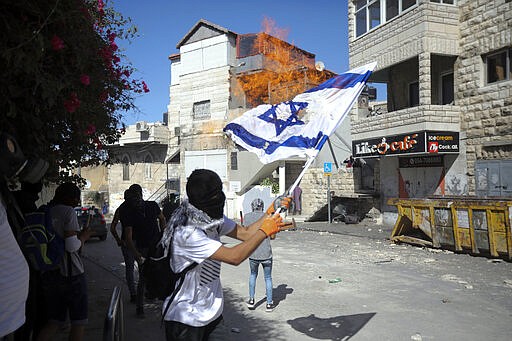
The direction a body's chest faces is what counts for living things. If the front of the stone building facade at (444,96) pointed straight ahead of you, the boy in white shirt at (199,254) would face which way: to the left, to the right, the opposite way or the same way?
the opposite way

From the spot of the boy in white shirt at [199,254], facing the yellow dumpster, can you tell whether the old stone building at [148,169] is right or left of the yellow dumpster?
left

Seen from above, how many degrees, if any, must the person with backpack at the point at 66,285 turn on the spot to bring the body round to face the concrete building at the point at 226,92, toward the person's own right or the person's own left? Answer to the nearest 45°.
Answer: approximately 45° to the person's own left

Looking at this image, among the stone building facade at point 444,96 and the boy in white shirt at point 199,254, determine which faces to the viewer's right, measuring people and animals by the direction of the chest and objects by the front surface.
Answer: the boy in white shirt

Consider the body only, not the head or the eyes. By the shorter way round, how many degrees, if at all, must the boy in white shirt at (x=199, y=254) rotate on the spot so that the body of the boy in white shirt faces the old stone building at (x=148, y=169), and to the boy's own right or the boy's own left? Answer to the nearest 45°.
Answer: approximately 90° to the boy's own left

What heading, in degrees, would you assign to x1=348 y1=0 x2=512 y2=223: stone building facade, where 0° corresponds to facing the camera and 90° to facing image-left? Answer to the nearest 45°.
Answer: approximately 45°

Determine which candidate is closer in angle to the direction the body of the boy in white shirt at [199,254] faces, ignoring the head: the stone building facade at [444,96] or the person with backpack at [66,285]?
the stone building facade

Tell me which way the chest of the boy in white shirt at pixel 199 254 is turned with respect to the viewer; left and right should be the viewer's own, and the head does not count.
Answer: facing to the right of the viewer
